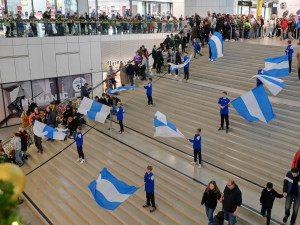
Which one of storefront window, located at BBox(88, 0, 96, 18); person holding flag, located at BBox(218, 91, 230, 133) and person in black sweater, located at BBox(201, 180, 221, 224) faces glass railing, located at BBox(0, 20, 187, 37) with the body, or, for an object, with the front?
the storefront window

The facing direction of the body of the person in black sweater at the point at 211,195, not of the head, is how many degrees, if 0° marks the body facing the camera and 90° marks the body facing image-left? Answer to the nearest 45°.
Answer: approximately 0°

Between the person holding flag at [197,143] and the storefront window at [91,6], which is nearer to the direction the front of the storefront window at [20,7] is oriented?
the person holding flag

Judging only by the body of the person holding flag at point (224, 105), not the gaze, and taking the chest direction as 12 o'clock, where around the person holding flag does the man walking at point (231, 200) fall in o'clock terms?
The man walking is roughly at 12 o'clock from the person holding flag.

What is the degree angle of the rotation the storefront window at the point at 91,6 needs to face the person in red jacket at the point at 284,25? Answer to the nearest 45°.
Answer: approximately 45° to its left

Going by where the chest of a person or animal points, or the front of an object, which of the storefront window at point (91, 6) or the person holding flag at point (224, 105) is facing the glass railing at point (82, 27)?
the storefront window

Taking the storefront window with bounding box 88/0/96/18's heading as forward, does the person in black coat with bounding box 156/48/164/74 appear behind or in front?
in front

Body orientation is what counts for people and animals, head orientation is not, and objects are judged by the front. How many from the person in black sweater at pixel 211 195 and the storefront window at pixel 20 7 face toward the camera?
2

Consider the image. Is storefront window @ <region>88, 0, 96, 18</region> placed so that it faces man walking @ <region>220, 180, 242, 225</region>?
yes

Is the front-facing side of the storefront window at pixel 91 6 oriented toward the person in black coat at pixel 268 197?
yes

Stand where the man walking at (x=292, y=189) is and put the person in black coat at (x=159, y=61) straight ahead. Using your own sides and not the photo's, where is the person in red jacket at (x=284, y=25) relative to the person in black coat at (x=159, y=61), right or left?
right

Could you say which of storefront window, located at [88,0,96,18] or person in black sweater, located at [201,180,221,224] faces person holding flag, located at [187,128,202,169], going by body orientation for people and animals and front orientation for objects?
the storefront window

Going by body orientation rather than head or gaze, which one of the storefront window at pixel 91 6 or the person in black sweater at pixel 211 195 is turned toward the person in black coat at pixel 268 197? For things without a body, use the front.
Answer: the storefront window

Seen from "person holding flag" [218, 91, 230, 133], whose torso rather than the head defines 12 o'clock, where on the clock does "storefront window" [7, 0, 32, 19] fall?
The storefront window is roughly at 4 o'clock from the person holding flag.
